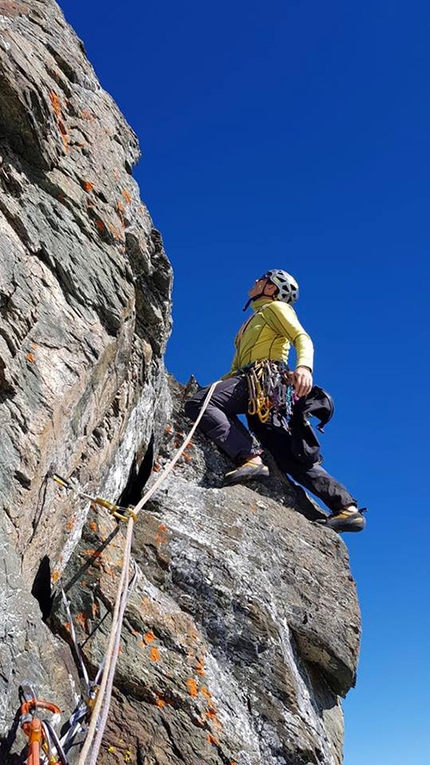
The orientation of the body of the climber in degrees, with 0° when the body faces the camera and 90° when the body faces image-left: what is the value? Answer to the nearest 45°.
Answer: approximately 90°

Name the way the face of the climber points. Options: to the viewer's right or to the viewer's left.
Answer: to the viewer's left
